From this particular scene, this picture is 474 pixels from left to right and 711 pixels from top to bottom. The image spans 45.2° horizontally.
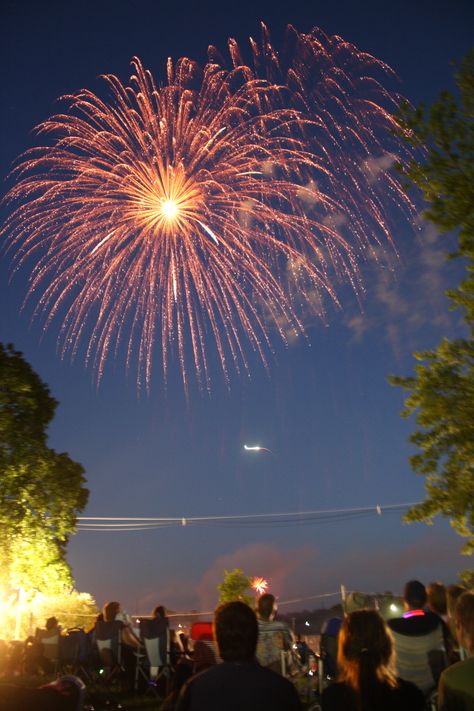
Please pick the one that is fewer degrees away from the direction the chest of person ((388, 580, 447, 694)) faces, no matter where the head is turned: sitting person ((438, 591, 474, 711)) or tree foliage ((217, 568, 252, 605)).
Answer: the tree foliage

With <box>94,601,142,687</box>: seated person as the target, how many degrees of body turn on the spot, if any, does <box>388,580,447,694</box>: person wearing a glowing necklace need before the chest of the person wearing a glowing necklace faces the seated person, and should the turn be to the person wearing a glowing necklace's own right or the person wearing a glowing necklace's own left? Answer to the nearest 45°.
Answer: approximately 45° to the person wearing a glowing necklace's own left

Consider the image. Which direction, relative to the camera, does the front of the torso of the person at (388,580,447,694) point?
away from the camera

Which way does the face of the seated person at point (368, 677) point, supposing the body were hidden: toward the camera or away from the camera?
away from the camera

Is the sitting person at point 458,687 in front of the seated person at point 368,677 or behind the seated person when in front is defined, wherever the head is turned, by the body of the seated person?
behind

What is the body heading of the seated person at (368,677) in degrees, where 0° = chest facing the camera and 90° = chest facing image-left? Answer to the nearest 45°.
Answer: approximately 180°

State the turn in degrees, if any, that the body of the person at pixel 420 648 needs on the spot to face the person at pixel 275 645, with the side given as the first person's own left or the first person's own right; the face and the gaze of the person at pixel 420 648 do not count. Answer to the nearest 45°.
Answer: approximately 45° to the first person's own left

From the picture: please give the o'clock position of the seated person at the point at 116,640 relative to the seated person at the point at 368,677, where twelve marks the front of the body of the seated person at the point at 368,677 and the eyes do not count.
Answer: the seated person at the point at 116,640 is roughly at 11 o'clock from the seated person at the point at 368,677.

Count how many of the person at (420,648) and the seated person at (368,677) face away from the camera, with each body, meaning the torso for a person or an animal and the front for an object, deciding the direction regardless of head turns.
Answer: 2

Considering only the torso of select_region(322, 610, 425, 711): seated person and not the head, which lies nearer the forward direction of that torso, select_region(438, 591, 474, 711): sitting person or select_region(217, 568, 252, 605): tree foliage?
the tree foliage
